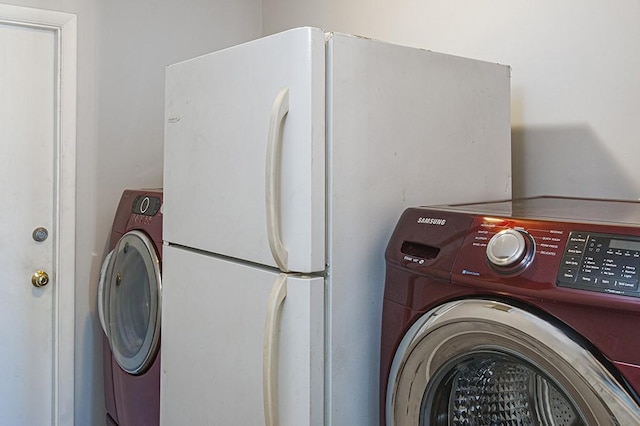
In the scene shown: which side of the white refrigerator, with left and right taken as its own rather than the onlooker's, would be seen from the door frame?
right

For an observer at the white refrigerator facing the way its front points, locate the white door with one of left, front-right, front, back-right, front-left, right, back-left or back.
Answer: right

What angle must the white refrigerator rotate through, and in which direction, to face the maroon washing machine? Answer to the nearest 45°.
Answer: approximately 90° to its left

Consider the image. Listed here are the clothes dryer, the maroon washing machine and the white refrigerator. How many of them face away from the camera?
0

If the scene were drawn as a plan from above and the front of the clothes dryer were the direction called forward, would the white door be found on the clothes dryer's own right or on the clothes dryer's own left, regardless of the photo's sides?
on the clothes dryer's own right

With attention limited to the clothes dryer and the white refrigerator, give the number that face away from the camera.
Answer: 0

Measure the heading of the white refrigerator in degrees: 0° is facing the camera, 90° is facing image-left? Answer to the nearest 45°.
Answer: approximately 45°

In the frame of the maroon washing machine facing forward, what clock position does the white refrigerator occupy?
The white refrigerator is roughly at 2 o'clock from the maroon washing machine.

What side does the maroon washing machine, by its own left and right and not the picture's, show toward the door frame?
right

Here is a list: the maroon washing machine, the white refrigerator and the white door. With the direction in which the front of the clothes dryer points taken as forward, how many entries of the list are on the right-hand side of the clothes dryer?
1

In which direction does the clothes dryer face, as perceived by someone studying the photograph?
facing the viewer and to the left of the viewer
